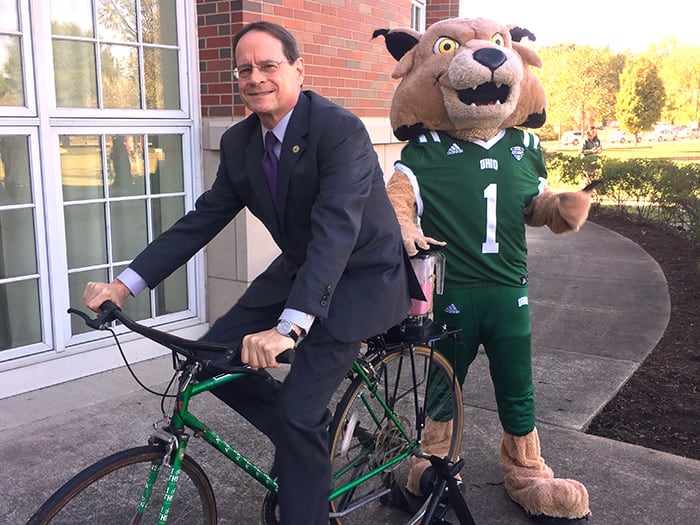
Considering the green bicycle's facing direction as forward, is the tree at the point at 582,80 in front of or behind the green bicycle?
behind

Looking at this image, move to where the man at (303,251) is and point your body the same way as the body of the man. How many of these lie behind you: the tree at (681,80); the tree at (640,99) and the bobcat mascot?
3

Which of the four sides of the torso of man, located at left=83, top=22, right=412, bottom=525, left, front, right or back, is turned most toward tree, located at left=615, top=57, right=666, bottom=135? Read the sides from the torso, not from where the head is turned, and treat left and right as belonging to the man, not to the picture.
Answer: back

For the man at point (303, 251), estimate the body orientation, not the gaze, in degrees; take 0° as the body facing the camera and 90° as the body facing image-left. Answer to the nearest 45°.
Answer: approximately 45°

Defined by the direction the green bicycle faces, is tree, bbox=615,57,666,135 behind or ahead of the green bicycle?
behind

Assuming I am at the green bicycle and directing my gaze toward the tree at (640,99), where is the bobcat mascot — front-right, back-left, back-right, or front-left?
front-right

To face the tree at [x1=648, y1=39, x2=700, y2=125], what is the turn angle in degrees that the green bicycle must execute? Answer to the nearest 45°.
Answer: approximately 180°

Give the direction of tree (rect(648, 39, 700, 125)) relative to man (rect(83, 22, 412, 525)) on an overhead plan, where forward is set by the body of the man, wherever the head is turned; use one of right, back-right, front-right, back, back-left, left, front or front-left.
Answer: back

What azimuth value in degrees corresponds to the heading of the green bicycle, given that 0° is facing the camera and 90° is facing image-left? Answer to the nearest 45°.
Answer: approximately 45°

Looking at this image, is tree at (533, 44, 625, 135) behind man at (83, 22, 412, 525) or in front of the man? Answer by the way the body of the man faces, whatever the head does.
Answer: behind

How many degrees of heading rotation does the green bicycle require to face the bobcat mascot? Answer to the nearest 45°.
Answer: approximately 180°
